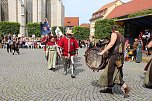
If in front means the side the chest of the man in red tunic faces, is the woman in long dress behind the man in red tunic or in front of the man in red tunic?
behind

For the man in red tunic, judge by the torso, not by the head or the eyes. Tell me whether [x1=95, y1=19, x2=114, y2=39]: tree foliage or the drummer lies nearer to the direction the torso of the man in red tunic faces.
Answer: the drummer

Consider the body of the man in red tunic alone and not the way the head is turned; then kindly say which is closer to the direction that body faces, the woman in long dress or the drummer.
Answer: the drummer

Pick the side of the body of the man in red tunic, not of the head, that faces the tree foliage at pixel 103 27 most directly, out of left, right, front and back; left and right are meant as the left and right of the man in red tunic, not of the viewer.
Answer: back

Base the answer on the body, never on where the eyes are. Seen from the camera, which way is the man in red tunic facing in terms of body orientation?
toward the camera

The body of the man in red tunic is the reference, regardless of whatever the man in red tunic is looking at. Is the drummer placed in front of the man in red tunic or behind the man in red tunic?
in front
